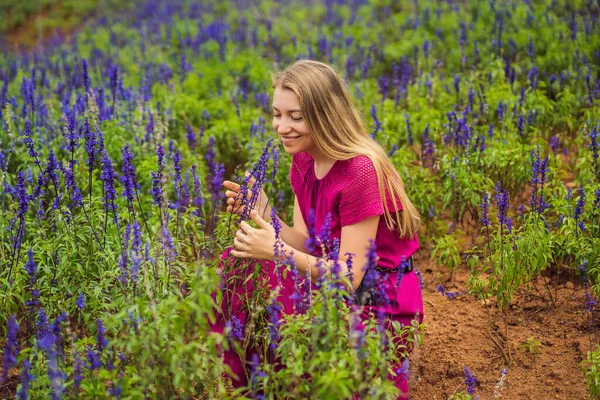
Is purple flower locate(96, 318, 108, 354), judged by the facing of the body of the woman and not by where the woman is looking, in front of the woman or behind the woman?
in front

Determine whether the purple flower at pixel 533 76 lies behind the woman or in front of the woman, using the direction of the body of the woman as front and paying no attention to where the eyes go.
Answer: behind

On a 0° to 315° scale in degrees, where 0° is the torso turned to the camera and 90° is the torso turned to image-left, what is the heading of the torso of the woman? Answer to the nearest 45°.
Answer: approximately 45°

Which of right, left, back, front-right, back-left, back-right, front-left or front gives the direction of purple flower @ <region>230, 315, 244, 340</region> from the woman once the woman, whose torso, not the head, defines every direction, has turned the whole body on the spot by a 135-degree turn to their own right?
back-left

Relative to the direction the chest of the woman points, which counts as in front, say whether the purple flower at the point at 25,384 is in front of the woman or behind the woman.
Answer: in front

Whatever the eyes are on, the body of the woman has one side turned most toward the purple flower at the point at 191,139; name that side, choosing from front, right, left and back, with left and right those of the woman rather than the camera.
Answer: right
